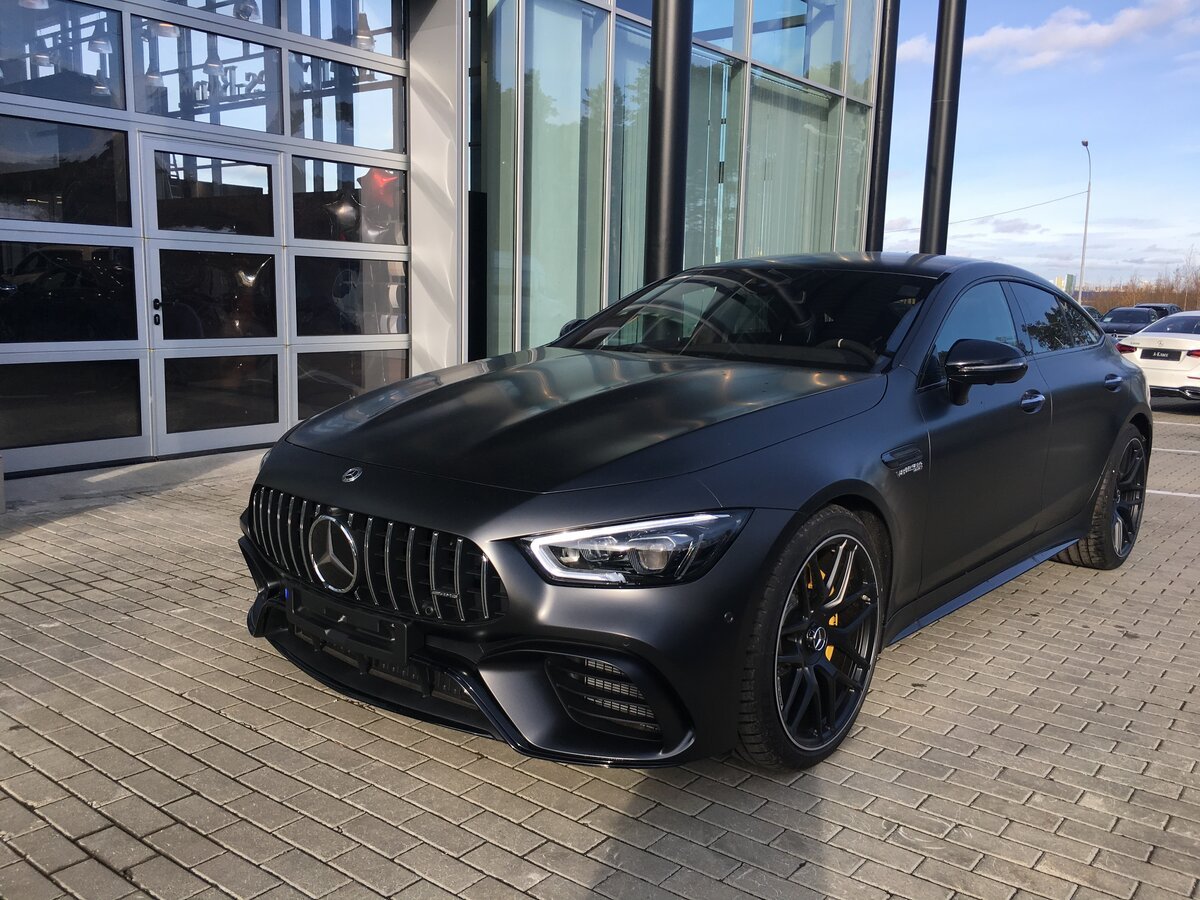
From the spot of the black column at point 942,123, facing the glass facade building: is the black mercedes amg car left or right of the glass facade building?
left

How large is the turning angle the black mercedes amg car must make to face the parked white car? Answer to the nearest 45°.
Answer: approximately 180°

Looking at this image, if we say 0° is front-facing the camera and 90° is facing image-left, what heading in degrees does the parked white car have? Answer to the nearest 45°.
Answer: approximately 225°

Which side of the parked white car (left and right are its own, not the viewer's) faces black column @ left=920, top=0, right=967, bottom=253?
back

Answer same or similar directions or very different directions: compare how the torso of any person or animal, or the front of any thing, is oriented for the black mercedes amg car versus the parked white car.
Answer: very different directions

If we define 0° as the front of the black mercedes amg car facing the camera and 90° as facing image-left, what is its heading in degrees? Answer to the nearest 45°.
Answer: approximately 45°

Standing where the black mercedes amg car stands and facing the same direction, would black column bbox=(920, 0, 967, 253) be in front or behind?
behind

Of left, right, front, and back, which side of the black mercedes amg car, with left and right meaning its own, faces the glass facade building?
right

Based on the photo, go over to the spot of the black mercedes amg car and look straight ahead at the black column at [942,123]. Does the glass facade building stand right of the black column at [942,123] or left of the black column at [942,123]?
left
